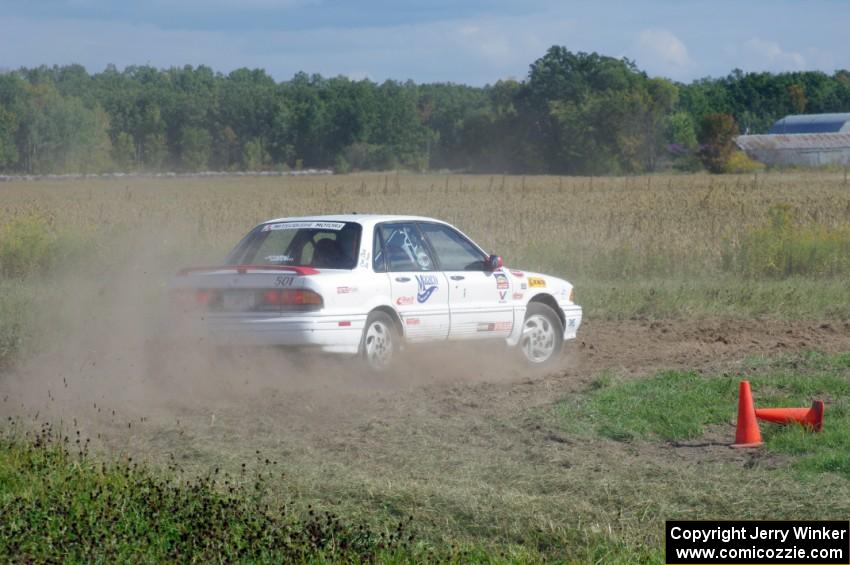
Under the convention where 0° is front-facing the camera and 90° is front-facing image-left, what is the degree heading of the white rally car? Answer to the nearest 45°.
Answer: approximately 225°

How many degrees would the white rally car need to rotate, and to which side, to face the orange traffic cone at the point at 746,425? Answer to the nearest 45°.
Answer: approximately 90° to its right

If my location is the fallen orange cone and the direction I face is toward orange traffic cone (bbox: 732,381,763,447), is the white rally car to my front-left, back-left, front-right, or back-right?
front-right

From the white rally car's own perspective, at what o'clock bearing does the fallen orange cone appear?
The fallen orange cone is roughly at 3 o'clock from the white rally car.
